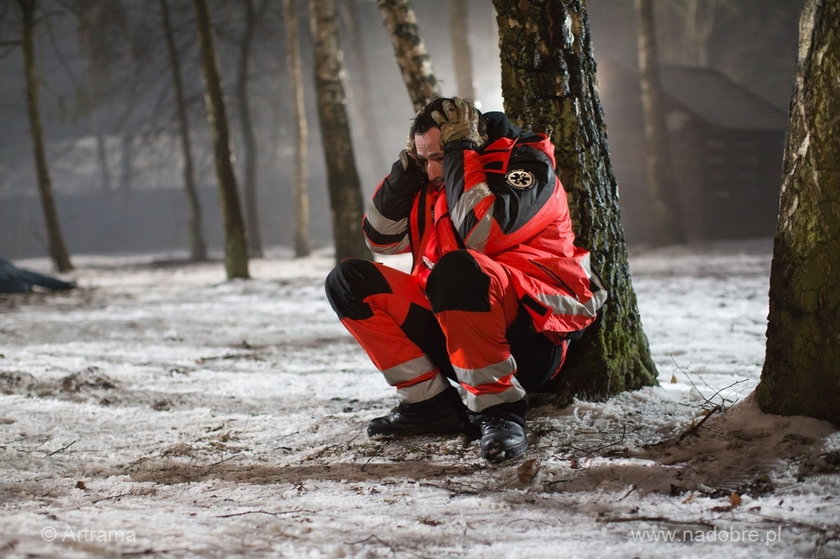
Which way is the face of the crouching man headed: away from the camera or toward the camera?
toward the camera

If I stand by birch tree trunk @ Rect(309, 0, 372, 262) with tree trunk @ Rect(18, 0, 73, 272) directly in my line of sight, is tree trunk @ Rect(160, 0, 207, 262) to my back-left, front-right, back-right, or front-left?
front-right

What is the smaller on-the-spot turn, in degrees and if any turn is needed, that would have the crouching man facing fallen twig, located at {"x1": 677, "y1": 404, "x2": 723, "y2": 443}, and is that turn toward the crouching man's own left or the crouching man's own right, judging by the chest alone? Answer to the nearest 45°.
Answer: approximately 135° to the crouching man's own left

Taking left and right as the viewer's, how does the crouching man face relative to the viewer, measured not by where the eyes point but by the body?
facing the viewer and to the left of the viewer

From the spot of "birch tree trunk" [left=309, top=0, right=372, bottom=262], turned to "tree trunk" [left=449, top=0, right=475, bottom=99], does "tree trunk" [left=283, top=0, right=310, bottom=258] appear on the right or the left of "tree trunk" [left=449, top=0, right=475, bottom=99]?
left

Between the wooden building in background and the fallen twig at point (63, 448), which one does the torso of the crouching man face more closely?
the fallen twig

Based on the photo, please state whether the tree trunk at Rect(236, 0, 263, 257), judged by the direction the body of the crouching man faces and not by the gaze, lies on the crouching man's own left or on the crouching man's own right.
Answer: on the crouching man's own right

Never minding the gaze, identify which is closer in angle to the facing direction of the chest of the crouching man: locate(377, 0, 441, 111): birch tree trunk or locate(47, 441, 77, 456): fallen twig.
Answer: the fallen twig

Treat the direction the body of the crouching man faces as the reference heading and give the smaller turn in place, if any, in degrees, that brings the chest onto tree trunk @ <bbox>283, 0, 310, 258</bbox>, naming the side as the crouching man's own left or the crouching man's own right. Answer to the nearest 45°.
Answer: approximately 135° to the crouching man's own right
